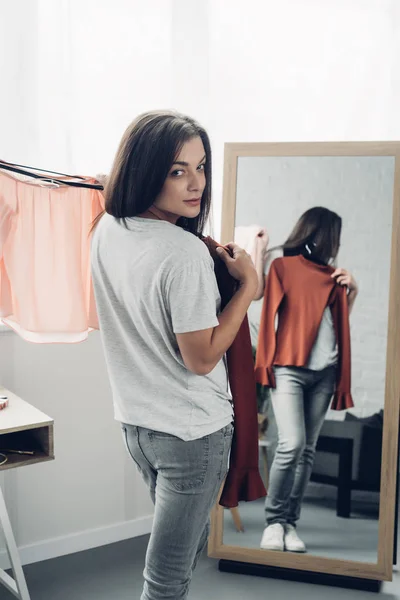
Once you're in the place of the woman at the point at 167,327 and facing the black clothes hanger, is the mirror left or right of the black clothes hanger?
right

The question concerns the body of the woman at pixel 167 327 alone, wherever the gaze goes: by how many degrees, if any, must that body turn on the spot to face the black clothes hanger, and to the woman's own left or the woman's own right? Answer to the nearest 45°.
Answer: approximately 90° to the woman's own left

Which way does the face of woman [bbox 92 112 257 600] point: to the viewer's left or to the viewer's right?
to the viewer's right

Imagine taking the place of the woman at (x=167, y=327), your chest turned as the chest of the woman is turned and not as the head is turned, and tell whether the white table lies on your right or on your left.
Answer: on your left

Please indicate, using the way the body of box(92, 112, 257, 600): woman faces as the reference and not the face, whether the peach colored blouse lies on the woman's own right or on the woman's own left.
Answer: on the woman's own left

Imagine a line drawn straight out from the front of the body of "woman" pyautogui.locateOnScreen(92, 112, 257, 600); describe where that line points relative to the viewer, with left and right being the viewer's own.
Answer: facing away from the viewer and to the right of the viewer

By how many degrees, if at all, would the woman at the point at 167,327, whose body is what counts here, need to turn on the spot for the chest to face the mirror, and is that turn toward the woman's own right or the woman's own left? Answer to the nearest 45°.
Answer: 0° — they already face it

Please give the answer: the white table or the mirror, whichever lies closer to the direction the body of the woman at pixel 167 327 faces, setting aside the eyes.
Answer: the mirror
